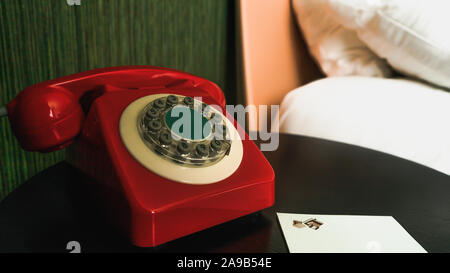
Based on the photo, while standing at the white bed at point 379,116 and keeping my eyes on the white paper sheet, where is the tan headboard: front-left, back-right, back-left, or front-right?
back-right

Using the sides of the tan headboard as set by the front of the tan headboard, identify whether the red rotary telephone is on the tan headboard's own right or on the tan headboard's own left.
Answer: on the tan headboard's own right

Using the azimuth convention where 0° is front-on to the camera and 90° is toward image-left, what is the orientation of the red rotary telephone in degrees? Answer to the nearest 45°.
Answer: approximately 315°

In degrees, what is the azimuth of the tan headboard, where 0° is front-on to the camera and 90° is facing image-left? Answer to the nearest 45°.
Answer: approximately 315°
